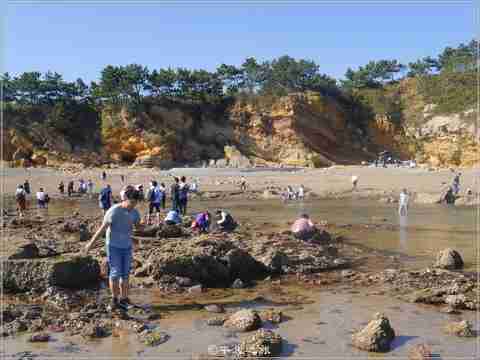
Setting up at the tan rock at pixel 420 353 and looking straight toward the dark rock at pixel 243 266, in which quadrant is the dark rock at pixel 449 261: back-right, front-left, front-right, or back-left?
front-right

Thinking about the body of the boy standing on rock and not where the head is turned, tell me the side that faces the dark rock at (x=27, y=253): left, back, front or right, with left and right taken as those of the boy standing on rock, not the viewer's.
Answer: back

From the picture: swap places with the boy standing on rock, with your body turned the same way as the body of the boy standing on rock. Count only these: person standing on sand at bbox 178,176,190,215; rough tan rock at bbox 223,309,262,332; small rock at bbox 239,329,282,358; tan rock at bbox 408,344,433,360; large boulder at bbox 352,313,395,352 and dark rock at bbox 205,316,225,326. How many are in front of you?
5

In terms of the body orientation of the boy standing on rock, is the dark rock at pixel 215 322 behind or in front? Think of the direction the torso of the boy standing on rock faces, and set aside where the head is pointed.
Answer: in front

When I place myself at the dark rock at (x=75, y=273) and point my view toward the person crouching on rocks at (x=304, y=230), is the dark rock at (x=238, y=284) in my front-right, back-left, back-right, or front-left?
front-right

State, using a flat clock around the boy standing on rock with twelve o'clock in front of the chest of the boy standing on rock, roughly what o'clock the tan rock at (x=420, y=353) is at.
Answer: The tan rock is roughly at 12 o'clock from the boy standing on rock.

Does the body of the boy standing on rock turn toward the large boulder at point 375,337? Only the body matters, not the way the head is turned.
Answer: yes

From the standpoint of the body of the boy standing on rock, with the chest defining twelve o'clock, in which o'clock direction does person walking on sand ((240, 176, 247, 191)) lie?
The person walking on sand is roughly at 8 o'clock from the boy standing on rock.

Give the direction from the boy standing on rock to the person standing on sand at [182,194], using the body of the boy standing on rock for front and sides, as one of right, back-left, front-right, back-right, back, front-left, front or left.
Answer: back-left
